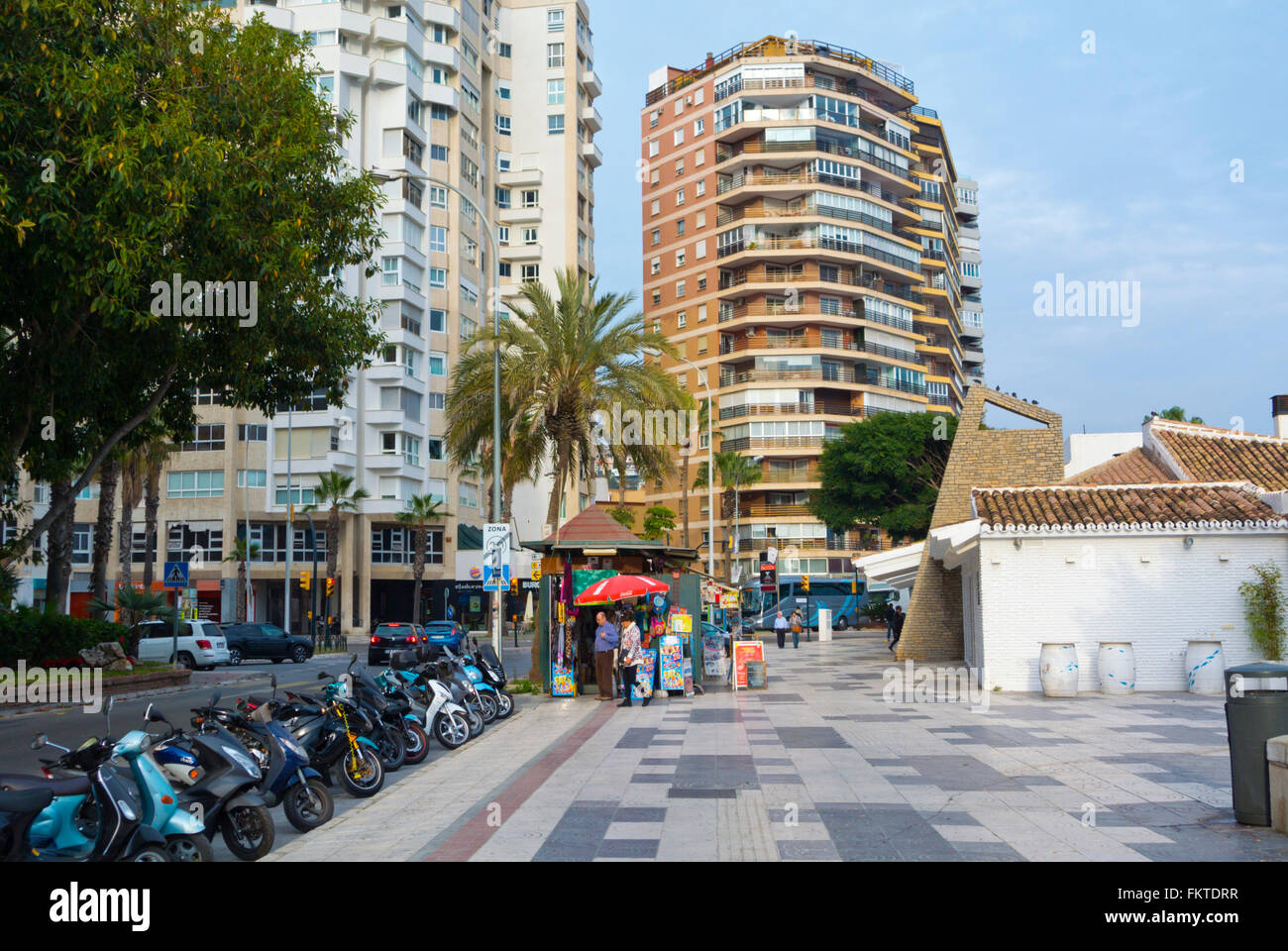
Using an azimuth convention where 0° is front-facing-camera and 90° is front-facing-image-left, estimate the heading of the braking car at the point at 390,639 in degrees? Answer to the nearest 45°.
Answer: approximately 180°

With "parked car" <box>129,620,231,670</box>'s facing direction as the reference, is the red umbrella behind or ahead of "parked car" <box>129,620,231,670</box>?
behind

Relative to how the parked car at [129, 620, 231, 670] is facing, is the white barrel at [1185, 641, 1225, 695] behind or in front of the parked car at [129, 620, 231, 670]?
behind

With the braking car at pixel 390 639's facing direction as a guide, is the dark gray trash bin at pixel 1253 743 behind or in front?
behind

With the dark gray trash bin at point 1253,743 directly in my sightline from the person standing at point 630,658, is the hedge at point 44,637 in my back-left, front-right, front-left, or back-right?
back-right

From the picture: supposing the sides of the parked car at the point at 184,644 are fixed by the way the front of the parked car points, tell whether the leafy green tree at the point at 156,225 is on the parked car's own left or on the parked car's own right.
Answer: on the parked car's own left

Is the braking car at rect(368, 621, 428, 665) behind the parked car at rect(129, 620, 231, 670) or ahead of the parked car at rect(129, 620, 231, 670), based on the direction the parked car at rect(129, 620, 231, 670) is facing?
behind

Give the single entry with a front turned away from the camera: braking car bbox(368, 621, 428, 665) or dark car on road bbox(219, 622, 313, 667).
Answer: braking car bbox(368, 621, 428, 665)

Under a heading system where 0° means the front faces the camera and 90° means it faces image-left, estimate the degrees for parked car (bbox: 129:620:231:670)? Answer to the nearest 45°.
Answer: approximately 135°
